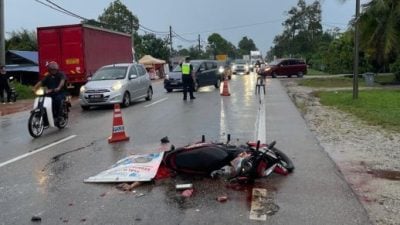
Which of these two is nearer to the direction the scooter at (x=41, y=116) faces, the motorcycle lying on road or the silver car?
the motorcycle lying on road

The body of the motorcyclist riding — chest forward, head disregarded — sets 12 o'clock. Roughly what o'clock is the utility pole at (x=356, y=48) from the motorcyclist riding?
The utility pole is roughly at 7 o'clock from the motorcyclist riding.

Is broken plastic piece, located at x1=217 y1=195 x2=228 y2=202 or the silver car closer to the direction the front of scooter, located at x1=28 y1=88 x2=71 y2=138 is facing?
the broken plastic piece

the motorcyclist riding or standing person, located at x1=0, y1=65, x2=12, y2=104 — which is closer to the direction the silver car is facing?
the motorcyclist riding

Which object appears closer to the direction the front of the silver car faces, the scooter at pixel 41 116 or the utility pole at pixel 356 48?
the scooter

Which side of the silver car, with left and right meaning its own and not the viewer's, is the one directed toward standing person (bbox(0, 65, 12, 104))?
right

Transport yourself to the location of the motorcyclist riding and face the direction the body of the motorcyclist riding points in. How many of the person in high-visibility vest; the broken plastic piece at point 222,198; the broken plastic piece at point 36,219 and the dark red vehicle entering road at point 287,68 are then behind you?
2

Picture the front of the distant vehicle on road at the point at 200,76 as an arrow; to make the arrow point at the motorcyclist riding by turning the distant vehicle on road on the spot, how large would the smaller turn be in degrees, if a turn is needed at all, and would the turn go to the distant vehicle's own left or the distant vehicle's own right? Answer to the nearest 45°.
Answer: approximately 45° to the distant vehicle's own left

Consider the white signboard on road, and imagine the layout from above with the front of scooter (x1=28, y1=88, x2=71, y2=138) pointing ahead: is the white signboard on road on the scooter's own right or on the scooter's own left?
on the scooter's own left

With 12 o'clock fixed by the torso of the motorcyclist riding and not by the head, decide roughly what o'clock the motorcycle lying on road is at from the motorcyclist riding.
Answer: The motorcycle lying on road is roughly at 10 o'clock from the motorcyclist riding.

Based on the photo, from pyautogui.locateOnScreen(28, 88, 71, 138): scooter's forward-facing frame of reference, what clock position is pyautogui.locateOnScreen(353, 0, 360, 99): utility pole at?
The utility pole is roughly at 7 o'clock from the scooter.

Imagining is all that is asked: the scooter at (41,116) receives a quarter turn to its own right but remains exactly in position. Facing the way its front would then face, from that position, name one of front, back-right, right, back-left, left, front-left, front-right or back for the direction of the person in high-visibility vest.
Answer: right

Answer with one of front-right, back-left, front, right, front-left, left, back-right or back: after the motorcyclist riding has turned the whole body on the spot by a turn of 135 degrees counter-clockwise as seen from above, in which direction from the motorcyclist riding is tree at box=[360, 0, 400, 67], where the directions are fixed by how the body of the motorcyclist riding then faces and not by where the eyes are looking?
front-left

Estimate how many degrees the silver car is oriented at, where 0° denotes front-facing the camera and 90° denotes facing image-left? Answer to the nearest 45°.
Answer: approximately 45°
